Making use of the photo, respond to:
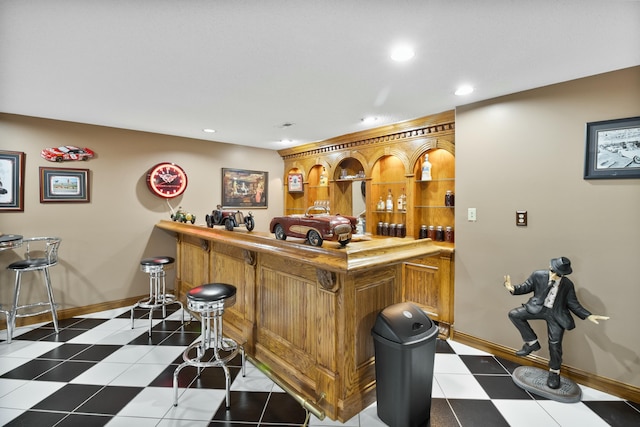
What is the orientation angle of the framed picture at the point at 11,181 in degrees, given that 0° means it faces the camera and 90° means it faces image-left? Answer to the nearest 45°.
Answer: approximately 0°

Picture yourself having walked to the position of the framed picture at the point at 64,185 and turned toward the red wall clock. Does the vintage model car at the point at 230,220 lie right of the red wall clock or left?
right

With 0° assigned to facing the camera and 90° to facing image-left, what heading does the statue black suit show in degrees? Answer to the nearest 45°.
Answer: approximately 45°

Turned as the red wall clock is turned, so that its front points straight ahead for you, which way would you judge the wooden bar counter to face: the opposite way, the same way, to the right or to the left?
to the right
